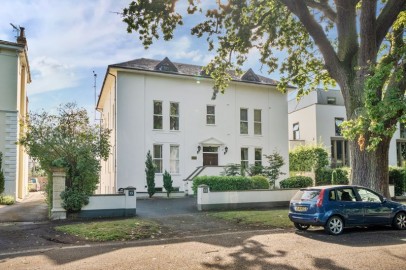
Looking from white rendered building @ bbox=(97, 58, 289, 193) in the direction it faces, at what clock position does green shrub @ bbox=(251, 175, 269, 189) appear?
The green shrub is roughly at 11 o'clock from the white rendered building.

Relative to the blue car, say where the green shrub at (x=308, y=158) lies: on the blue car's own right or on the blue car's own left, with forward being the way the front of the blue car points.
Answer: on the blue car's own left

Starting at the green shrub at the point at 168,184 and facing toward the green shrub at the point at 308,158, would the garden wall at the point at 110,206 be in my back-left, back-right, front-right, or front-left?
back-right

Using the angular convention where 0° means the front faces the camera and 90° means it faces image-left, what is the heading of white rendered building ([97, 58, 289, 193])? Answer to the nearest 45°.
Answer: approximately 0°

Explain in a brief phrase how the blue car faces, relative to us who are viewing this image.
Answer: facing away from the viewer and to the right of the viewer

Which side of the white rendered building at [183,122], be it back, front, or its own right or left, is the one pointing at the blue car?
front

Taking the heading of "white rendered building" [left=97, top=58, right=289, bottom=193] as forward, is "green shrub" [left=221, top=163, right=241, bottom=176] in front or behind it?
in front

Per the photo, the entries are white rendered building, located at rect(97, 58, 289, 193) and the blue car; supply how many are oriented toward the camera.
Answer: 1
